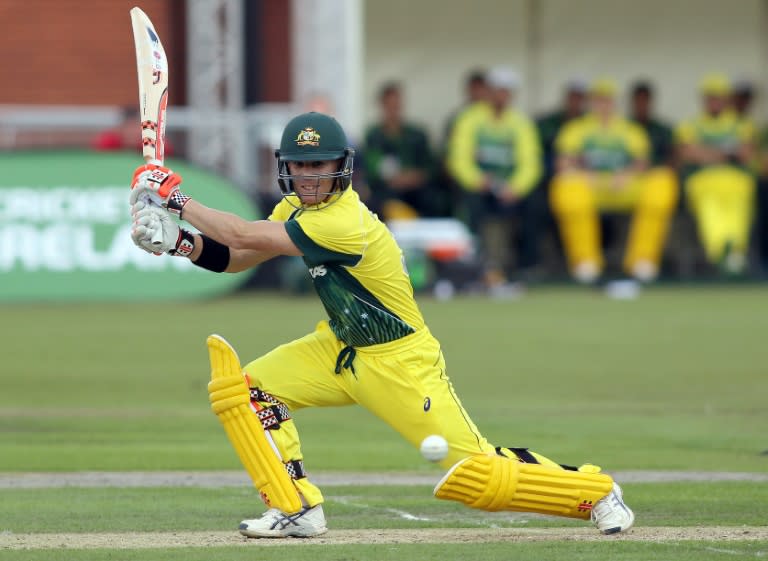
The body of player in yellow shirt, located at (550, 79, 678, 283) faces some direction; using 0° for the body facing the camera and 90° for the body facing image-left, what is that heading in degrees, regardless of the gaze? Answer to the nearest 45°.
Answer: approximately 0°

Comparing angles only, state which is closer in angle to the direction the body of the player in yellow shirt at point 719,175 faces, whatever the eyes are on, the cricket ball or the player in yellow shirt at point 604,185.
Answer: the cricket ball

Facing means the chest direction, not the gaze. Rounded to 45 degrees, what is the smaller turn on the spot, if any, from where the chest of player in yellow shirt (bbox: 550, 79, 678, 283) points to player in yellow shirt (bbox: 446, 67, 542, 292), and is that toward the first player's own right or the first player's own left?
approximately 45° to the first player's own right

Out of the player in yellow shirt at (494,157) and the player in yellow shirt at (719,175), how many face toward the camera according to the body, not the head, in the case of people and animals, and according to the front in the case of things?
2

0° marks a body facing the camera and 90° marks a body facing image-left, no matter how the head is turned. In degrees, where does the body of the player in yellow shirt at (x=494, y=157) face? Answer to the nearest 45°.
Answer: approximately 0°

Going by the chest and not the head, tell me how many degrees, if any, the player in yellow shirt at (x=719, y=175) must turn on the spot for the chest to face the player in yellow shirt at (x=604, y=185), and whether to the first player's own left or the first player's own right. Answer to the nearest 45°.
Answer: approximately 45° to the first player's own right

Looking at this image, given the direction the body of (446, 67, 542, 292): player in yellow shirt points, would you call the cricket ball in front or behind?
in front
